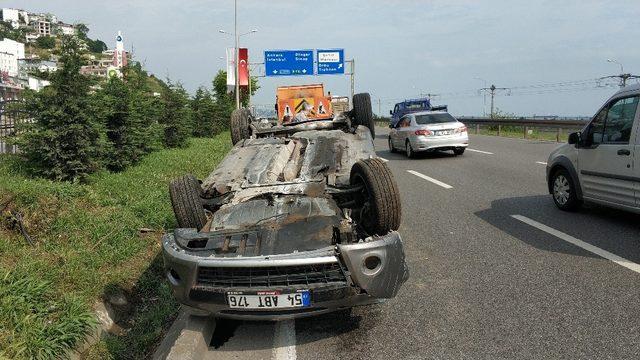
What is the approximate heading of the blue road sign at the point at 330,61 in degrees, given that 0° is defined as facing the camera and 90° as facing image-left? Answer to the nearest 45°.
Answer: approximately 0°

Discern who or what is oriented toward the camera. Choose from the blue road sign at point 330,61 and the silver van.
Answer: the blue road sign

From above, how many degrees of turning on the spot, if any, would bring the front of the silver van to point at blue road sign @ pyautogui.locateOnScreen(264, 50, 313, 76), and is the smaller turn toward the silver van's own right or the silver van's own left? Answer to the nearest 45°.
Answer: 0° — it already faces it

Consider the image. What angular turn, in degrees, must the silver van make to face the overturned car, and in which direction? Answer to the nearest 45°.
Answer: approximately 90° to its left

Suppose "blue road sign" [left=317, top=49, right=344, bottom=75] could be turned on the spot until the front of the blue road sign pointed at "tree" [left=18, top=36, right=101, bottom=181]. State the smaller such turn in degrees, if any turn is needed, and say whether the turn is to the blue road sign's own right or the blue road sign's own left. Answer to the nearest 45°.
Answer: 0° — it already faces it

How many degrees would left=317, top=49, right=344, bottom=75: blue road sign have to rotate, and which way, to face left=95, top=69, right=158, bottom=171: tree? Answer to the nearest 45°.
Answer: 0° — it already faces it

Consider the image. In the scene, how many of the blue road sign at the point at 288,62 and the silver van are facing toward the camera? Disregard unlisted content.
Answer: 1

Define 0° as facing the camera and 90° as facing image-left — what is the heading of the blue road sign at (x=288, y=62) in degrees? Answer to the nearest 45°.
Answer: approximately 0°

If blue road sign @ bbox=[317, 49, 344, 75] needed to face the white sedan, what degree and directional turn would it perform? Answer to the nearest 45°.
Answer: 0° — it already faces it

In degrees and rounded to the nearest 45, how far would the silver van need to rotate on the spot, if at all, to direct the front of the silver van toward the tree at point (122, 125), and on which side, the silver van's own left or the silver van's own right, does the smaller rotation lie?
approximately 45° to the silver van's own left

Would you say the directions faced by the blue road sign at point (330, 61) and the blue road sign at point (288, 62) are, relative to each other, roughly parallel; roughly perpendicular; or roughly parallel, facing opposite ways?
roughly parallel

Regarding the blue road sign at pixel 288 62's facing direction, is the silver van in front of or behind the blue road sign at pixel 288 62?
in front

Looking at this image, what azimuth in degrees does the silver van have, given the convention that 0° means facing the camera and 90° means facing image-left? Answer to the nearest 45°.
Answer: approximately 135°

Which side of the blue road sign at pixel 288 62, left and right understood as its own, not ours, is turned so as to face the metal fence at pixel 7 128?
front
